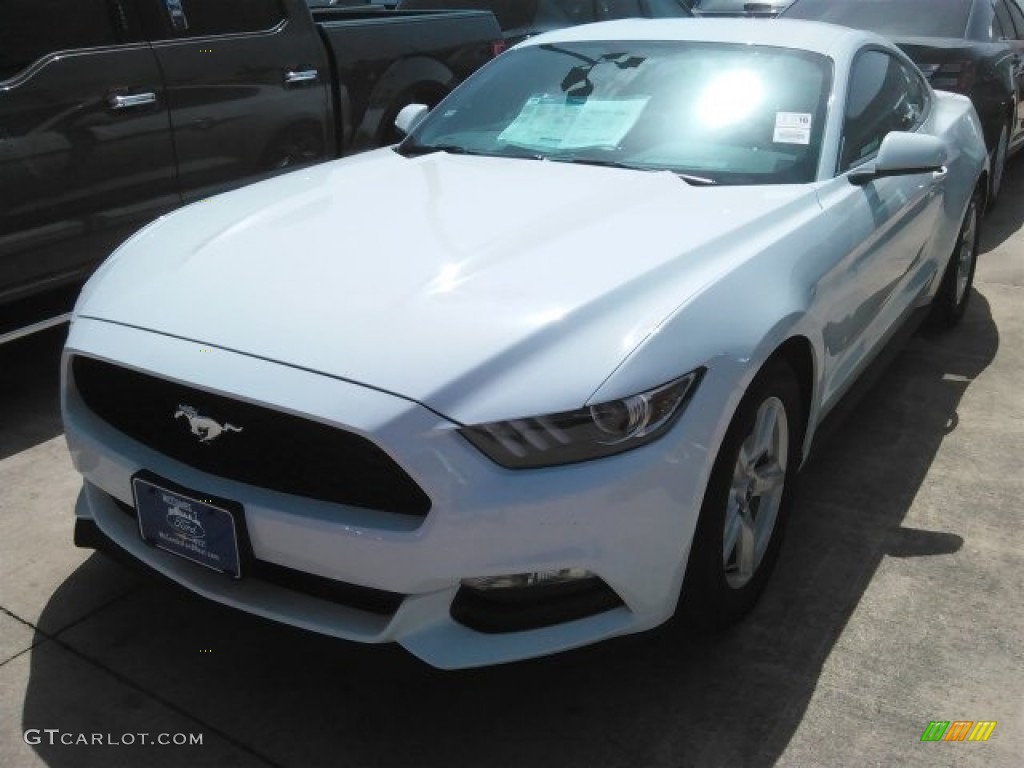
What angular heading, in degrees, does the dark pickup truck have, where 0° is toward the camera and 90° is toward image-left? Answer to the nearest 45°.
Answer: approximately 45°

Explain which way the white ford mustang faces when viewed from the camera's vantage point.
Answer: facing the viewer and to the left of the viewer

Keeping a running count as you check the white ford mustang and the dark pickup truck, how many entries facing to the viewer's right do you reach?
0

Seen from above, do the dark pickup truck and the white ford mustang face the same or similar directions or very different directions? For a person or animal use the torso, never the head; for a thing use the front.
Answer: same or similar directions

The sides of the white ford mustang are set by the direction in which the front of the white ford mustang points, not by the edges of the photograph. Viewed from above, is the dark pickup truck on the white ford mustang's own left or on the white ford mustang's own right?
on the white ford mustang's own right
